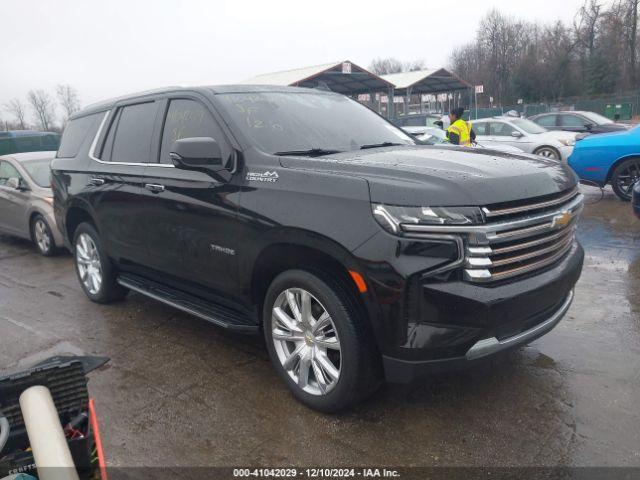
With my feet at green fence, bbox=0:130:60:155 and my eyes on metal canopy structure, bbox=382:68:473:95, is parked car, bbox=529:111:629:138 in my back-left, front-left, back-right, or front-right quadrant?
front-right

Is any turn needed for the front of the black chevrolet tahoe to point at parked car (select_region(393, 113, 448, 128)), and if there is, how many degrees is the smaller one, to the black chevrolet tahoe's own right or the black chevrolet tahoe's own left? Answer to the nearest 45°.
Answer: approximately 135° to the black chevrolet tahoe's own left

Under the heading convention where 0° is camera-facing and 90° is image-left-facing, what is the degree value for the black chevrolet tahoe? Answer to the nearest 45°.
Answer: approximately 315°

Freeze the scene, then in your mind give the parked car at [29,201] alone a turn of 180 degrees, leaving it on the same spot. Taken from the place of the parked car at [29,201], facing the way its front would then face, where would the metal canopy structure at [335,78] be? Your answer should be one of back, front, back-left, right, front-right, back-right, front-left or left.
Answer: right

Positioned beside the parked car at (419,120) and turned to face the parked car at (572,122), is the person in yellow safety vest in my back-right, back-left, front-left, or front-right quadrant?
front-right

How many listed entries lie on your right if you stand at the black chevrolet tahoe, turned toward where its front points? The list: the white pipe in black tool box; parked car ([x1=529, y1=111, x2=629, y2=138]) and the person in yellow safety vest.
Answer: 1

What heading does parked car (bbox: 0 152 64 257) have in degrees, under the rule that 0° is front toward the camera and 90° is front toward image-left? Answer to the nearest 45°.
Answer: approximately 315°
